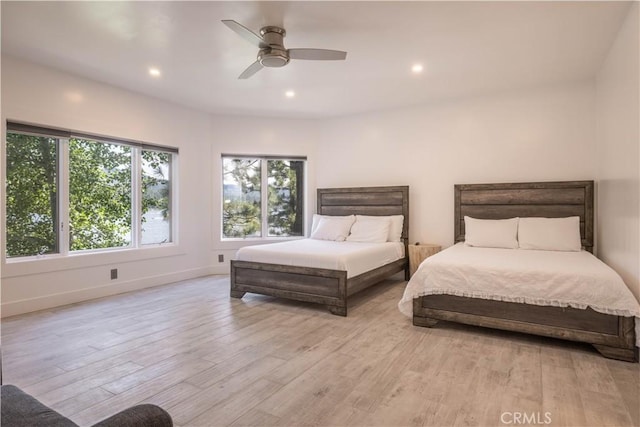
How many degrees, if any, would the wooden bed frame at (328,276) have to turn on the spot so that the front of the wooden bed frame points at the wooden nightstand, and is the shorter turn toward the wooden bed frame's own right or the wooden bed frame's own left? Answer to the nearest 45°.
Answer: approximately 180°

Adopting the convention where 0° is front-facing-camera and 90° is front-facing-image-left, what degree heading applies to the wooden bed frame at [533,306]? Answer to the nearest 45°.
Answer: approximately 0°

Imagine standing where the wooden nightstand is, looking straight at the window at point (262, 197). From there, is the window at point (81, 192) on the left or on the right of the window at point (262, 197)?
left

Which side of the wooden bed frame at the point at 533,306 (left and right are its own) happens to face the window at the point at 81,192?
right

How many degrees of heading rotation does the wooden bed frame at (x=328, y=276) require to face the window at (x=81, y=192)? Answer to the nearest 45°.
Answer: approximately 45° to its right

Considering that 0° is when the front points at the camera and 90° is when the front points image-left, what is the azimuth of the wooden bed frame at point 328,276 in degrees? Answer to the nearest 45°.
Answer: approximately 45°

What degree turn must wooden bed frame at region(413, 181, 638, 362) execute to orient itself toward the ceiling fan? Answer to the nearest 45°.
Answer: approximately 45° to its right

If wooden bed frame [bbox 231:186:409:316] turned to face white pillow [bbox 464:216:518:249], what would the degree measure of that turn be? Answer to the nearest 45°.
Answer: approximately 135° to its left
